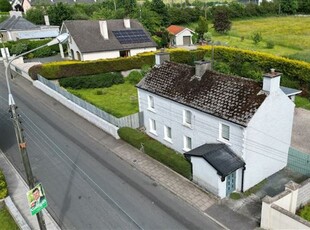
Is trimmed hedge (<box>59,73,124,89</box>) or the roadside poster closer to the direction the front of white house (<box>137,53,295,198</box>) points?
the roadside poster

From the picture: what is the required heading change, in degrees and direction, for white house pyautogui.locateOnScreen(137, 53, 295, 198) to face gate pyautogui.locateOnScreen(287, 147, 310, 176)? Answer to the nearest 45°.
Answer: approximately 135° to its left

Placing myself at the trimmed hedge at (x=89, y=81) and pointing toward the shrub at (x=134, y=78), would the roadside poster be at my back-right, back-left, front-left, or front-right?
back-right

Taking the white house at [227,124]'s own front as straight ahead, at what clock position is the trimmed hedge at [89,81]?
The trimmed hedge is roughly at 3 o'clock from the white house.

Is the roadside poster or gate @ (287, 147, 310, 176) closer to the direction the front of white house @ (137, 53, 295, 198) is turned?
the roadside poster

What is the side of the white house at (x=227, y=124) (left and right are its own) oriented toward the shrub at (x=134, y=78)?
right

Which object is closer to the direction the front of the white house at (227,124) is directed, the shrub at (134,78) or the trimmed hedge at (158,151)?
the trimmed hedge

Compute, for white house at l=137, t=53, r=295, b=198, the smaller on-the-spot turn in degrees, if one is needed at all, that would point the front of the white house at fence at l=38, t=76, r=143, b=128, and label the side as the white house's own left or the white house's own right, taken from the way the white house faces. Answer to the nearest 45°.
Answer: approximately 90° to the white house's own right

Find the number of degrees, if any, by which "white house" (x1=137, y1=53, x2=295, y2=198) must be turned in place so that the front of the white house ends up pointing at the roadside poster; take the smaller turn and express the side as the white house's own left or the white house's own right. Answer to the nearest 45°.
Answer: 0° — it already faces it

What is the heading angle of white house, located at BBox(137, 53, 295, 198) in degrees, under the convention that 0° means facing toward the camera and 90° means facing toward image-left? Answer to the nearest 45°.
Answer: approximately 45°
